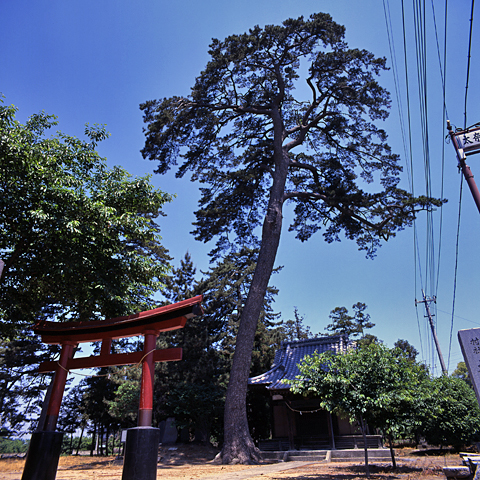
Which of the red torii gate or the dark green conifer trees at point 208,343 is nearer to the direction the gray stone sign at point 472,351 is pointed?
the red torii gate

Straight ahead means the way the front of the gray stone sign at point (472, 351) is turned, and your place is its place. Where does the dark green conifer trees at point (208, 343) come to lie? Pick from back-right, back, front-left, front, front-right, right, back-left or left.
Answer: back-right

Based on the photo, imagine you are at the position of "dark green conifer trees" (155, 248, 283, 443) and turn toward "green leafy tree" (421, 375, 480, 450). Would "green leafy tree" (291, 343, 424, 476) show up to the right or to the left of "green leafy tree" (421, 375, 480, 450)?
right

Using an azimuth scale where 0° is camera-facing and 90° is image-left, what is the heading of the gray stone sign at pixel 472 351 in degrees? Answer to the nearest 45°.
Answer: approximately 0°

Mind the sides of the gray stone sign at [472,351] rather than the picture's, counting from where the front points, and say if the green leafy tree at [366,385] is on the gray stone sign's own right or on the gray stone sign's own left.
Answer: on the gray stone sign's own right

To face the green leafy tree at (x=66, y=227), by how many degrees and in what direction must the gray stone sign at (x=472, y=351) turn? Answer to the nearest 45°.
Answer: approximately 90° to its right

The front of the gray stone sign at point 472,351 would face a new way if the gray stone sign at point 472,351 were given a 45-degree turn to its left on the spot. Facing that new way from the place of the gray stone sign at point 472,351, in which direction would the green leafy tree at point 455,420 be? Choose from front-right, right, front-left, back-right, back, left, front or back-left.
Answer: back-left

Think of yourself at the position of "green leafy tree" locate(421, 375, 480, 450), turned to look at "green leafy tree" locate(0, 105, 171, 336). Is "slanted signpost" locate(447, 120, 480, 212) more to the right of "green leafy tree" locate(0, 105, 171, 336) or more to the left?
left
